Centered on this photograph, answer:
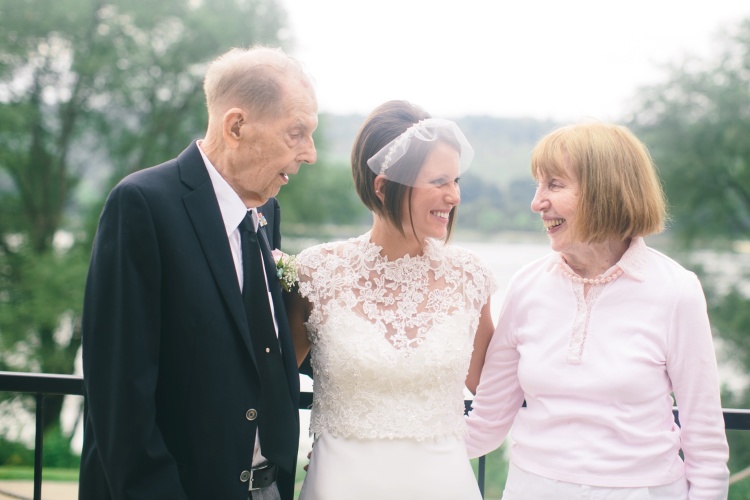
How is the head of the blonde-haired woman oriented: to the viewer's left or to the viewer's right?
to the viewer's left

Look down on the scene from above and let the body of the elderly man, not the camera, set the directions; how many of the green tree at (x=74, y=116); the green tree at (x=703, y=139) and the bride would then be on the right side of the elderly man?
0

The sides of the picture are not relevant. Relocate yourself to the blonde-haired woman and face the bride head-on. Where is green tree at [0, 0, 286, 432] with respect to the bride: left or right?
right

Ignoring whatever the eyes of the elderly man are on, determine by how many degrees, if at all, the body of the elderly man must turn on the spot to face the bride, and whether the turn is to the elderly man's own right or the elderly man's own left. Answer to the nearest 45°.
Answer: approximately 90° to the elderly man's own left

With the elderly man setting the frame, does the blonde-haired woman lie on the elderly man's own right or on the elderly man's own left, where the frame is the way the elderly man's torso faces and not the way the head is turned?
on the elderly man's own left

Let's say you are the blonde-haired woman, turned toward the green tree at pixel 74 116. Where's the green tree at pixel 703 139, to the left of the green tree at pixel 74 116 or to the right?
right

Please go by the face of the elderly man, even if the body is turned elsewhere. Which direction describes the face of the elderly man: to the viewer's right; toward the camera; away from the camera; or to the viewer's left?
to the viewer's right

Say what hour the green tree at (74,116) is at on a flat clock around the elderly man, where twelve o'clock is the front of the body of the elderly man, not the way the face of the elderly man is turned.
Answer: The green tree is roughly at 7 o'clock from the elderly man.

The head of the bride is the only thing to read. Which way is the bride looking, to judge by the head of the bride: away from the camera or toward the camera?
toward the camera

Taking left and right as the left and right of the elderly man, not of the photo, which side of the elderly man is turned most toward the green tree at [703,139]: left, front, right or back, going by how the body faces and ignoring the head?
left

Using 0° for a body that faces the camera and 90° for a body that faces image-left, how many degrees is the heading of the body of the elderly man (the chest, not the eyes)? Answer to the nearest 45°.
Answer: approximately 315°
